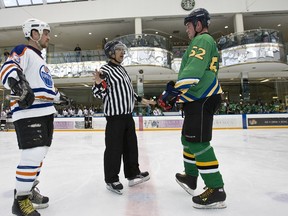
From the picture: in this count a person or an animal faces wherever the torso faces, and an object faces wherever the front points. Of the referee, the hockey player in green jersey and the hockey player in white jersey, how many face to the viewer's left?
1

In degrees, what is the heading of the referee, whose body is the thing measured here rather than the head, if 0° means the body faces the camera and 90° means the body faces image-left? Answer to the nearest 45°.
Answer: approximately 315°

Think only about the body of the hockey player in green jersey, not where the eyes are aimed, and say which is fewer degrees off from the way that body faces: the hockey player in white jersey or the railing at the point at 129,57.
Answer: the hockey player in white jersey

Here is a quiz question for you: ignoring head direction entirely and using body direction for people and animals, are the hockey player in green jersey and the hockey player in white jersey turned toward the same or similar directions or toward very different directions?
very different directions

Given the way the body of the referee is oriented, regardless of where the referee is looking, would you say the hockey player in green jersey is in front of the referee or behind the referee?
in front

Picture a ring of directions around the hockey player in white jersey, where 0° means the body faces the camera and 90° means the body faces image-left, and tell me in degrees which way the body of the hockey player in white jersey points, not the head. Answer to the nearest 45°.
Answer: approximately 315°

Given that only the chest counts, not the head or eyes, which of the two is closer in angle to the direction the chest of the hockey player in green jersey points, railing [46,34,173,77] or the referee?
the referee

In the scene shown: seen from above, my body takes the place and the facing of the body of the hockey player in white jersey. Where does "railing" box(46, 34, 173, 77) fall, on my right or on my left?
on my left

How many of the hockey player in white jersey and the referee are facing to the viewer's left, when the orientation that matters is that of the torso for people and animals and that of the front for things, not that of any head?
0

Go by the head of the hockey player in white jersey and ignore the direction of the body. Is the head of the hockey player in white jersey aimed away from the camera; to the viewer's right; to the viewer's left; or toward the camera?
to the viewer's right

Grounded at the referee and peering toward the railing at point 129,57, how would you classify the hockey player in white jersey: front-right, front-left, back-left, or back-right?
back-left

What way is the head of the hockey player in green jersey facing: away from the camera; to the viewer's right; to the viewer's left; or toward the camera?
to the viewer's left

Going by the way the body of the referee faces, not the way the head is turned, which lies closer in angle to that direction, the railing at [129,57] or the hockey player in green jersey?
the hockey player in green jersey

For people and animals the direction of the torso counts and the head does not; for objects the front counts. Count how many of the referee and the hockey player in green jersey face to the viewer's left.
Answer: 1

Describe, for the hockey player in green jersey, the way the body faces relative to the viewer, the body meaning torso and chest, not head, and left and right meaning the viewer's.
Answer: facing to the left of the viewer
